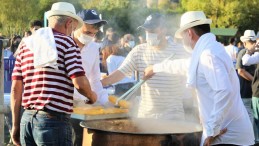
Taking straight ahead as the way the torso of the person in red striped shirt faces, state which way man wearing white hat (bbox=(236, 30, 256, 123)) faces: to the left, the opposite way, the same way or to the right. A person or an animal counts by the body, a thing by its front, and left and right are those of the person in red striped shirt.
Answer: to the right

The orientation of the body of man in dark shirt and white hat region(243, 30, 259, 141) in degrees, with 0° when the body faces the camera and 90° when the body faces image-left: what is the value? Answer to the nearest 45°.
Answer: approximately 90°

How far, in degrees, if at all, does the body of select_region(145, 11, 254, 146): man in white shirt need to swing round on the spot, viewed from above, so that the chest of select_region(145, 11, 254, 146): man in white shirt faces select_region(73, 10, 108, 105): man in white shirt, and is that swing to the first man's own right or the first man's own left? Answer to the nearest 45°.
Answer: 0° — they already face them

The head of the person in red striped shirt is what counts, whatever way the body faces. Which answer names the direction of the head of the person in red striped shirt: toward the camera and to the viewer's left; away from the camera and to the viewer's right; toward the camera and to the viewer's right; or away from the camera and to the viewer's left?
away from the camera and to the viewer's right

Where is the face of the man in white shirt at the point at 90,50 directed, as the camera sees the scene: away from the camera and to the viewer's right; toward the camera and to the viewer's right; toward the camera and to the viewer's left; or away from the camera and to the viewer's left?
toward the camera and to the viewer's right

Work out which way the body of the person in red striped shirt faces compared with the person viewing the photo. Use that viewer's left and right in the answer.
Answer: facing away from the viewer and to the right of the viewer

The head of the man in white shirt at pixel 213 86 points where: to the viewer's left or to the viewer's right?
to the viewer's left

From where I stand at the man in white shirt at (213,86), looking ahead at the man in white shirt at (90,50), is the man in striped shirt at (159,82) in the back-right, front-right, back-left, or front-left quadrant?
front-right

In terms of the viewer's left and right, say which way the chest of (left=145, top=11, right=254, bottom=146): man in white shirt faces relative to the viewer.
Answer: facing away from the viewer and to the left of the viewer
